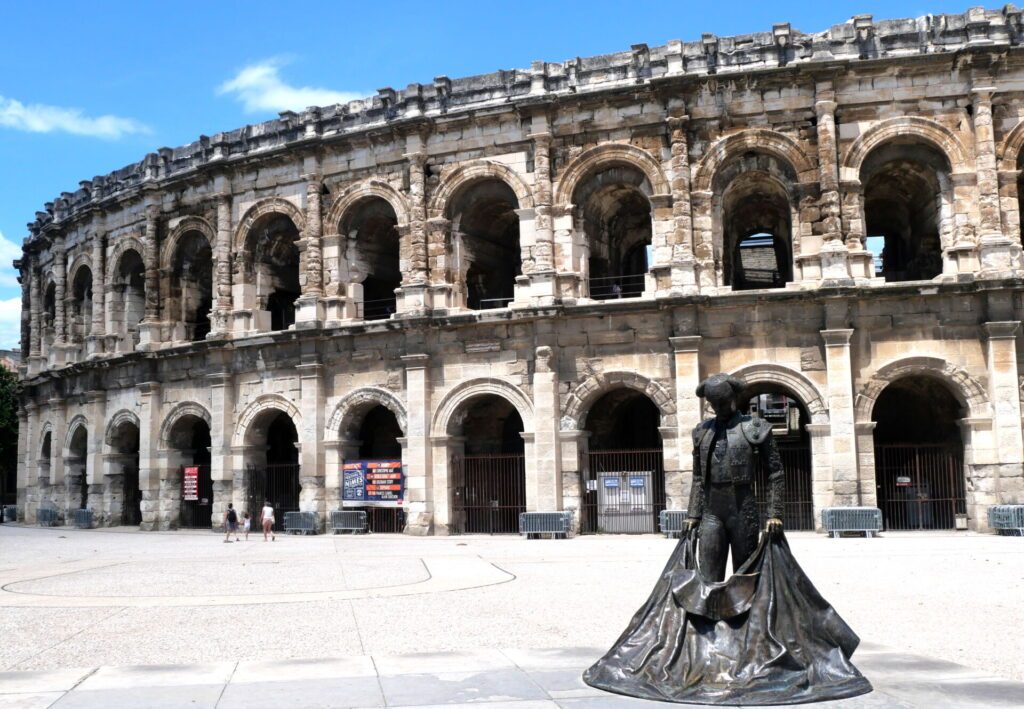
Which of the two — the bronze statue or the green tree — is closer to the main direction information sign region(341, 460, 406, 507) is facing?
the bronze statue

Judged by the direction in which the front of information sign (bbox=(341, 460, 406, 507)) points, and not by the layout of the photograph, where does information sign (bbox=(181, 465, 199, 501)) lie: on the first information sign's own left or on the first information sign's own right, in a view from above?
on the first information sign's own right

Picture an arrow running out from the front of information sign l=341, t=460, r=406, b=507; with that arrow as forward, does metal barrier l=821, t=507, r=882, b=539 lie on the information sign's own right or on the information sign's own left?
on the information sign's own left

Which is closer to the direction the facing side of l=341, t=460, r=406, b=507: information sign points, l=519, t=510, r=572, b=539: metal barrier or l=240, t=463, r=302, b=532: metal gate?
the metal barrier

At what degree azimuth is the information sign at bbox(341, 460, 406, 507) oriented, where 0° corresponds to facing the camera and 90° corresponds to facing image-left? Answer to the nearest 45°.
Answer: approximately 0°

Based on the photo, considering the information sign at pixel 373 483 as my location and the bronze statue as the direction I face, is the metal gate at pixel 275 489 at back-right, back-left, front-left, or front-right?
back-right

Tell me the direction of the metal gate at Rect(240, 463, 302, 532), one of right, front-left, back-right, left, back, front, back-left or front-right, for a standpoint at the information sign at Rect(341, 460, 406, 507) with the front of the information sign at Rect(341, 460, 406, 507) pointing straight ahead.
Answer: back-right
